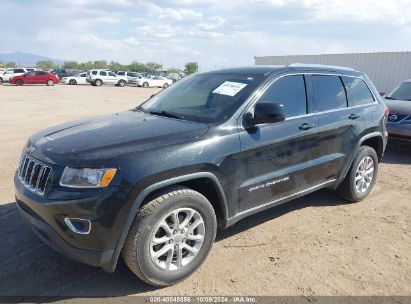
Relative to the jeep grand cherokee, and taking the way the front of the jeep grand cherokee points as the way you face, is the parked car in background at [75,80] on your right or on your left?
on your right

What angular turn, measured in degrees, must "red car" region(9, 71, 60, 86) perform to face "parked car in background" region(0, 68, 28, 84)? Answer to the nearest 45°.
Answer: approximately 45° to its right

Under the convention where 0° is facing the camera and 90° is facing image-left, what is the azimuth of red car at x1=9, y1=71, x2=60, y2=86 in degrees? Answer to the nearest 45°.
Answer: approximately 90°

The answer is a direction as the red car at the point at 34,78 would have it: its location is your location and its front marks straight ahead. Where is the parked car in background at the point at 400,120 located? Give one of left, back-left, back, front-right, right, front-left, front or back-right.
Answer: left

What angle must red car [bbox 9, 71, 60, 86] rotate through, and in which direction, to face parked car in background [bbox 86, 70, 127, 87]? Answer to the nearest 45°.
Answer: approximately 180°

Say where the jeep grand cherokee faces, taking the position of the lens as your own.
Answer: facing the viewer and to the left of the viewer

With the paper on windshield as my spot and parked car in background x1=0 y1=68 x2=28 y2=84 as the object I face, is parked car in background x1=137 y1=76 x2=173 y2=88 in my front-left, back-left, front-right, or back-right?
front-right

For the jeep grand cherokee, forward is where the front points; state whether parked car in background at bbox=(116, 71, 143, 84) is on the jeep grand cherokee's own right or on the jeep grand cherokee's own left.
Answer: on the jeep grand cherokee's own right

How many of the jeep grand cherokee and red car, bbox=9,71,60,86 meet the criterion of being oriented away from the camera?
0

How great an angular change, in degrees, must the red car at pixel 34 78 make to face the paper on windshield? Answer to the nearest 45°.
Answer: approximately 90° to its left

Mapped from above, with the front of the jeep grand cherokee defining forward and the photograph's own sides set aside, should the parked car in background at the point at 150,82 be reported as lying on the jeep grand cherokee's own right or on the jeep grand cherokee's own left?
on the jeep grand cherokee's own right

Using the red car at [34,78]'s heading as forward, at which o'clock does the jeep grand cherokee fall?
The jeep grand cherokee is roughly at 9 o'clock from the red car.

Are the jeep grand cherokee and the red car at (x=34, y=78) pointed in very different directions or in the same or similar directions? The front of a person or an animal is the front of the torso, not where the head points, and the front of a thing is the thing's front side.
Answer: same or similar directions

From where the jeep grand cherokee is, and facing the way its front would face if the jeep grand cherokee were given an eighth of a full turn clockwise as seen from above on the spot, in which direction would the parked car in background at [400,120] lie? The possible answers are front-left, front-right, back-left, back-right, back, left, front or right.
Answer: back-right
